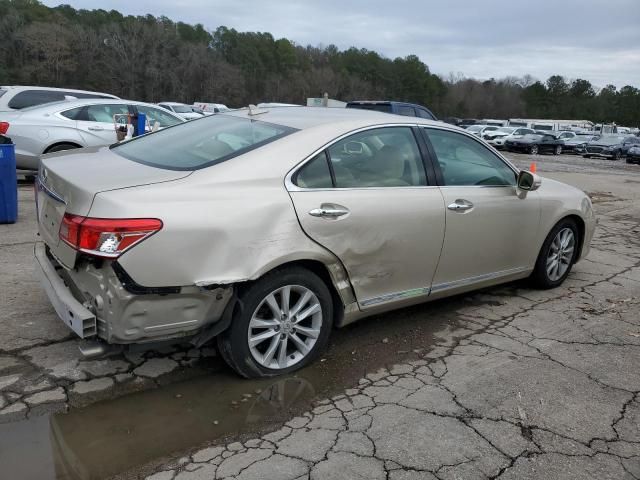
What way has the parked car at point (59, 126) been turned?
to the viewer's right

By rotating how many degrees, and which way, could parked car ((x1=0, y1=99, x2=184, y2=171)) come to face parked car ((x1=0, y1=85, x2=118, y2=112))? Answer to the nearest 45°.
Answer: approximately 90° to its left

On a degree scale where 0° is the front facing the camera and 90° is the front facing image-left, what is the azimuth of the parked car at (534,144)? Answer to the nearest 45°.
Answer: approximately 45°

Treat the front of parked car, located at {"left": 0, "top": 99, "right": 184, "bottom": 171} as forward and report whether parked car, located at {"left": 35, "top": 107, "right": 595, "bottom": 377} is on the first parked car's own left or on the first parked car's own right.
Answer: on the first parked car's own right

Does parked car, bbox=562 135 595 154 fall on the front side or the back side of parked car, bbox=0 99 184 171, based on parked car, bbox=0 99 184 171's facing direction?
on the front side

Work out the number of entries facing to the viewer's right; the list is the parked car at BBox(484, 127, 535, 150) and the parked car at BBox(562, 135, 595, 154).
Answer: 0

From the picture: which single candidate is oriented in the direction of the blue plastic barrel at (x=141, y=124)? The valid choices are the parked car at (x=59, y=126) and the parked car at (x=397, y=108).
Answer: the parked car at (x=59, y=126)

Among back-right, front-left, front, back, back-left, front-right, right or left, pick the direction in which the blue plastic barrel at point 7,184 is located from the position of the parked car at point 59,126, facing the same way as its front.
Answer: right

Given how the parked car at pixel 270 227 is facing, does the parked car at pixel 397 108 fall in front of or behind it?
in front
